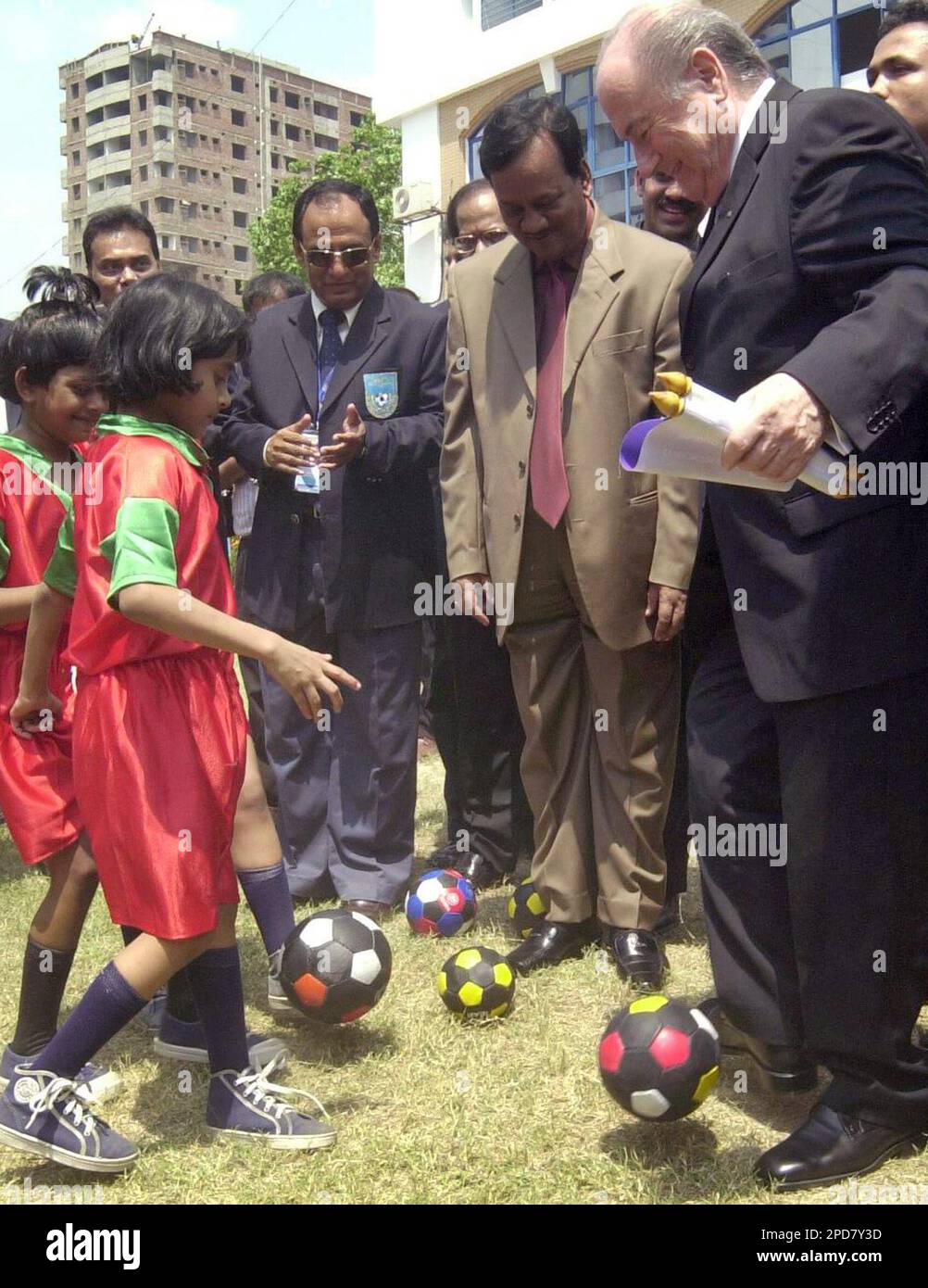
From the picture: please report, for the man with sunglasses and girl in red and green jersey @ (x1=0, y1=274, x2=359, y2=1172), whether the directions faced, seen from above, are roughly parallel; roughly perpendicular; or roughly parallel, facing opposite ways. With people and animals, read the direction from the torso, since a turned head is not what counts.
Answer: roughly perpendicular

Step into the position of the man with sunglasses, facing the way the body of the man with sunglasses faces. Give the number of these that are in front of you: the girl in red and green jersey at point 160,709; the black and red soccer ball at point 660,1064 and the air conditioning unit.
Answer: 2

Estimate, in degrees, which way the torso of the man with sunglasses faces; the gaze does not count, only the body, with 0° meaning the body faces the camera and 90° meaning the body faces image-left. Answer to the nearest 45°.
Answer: approximately 0°

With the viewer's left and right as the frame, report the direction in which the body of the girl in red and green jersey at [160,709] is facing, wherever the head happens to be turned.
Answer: facing to the right of the viewer

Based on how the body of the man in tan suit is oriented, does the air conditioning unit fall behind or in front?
behind

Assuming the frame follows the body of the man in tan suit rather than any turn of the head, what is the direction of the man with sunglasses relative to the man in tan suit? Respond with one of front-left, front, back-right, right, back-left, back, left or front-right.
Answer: back-right

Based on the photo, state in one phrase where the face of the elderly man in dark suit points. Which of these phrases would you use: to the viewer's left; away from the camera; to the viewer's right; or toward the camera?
to the viewer's left

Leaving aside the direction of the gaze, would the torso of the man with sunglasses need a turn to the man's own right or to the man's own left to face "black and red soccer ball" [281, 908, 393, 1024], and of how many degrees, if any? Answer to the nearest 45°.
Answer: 0° — they already face it

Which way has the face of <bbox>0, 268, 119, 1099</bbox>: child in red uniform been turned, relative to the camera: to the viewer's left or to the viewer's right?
to the viewer's right

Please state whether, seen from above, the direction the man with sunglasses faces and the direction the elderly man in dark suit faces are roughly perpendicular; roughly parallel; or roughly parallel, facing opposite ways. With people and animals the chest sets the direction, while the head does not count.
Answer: roughly perpendicular

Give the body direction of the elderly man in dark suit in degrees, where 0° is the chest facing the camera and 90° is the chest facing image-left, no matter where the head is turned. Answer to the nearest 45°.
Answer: approximately 90°
